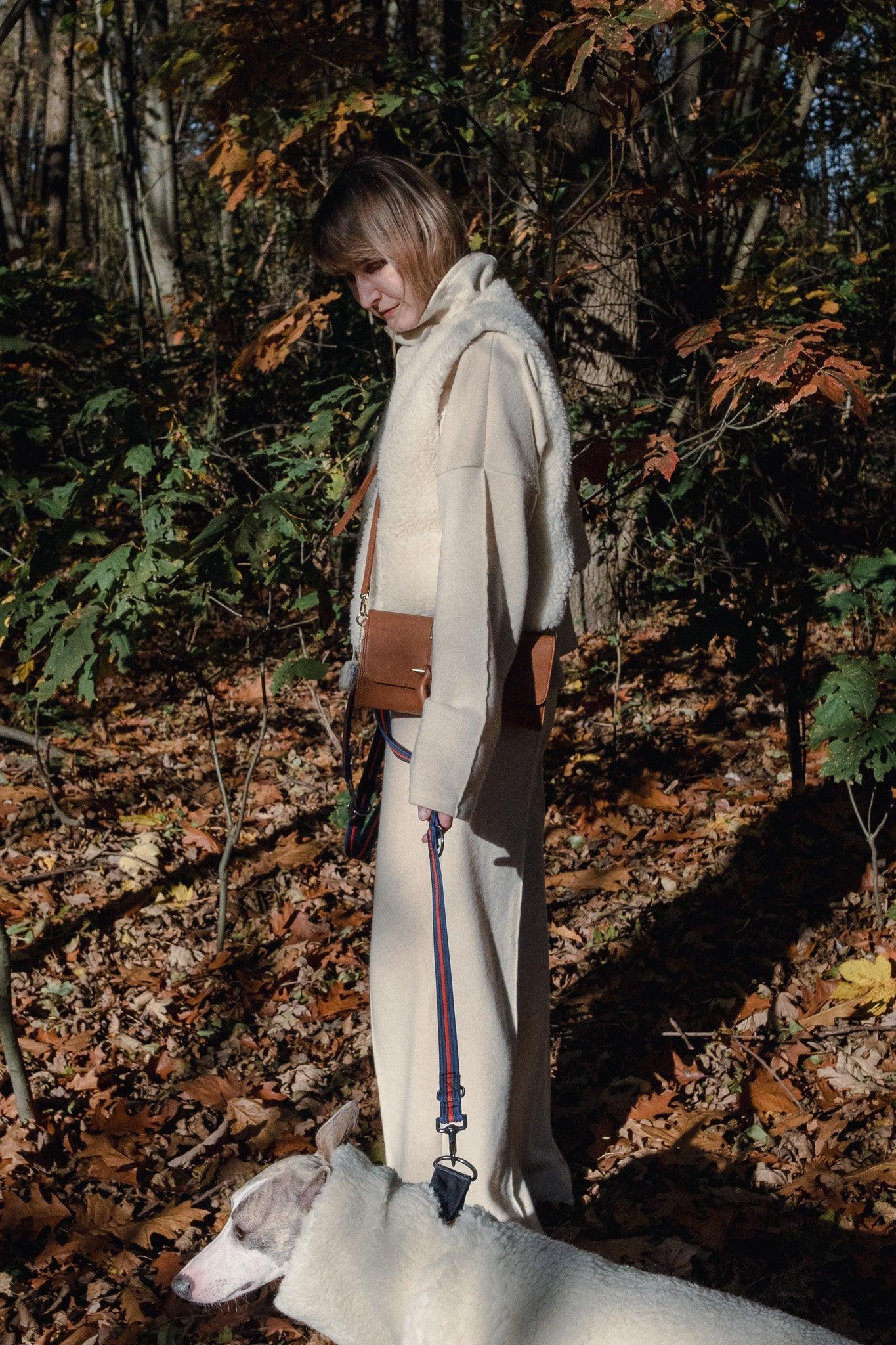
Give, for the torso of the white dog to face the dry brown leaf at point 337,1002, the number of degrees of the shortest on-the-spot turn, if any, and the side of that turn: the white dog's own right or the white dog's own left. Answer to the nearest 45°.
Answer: approximately 90° to the white dog's own right

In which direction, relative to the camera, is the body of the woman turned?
to the viewer's left

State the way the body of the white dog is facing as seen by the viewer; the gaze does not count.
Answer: to the viewer's left

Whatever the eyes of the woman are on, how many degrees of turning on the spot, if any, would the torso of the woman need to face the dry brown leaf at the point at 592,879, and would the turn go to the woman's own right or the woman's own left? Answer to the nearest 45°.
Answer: approximately 90° to the woman's own right

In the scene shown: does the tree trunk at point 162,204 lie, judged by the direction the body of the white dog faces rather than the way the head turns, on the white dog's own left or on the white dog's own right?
on the white dog's own right

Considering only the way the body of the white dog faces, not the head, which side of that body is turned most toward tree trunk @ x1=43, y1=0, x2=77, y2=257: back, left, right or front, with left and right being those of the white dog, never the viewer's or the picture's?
right

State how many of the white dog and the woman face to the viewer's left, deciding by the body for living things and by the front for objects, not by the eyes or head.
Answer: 2

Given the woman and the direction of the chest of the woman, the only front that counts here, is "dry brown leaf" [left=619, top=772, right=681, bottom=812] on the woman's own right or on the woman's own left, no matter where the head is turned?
on the woman's own right

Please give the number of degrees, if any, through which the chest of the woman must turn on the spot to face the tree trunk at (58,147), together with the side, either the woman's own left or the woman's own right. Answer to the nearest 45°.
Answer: approximately 90° to the woman's own right
